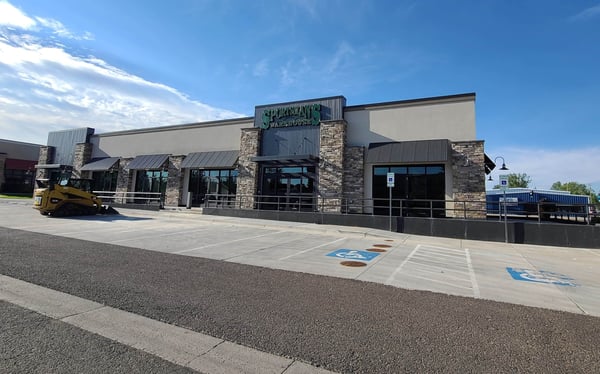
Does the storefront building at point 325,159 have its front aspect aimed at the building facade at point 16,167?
no

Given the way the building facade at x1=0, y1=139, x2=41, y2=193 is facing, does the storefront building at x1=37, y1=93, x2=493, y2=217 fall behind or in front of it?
in front

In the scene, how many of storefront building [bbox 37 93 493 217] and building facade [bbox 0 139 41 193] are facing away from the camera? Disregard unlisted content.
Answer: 0
